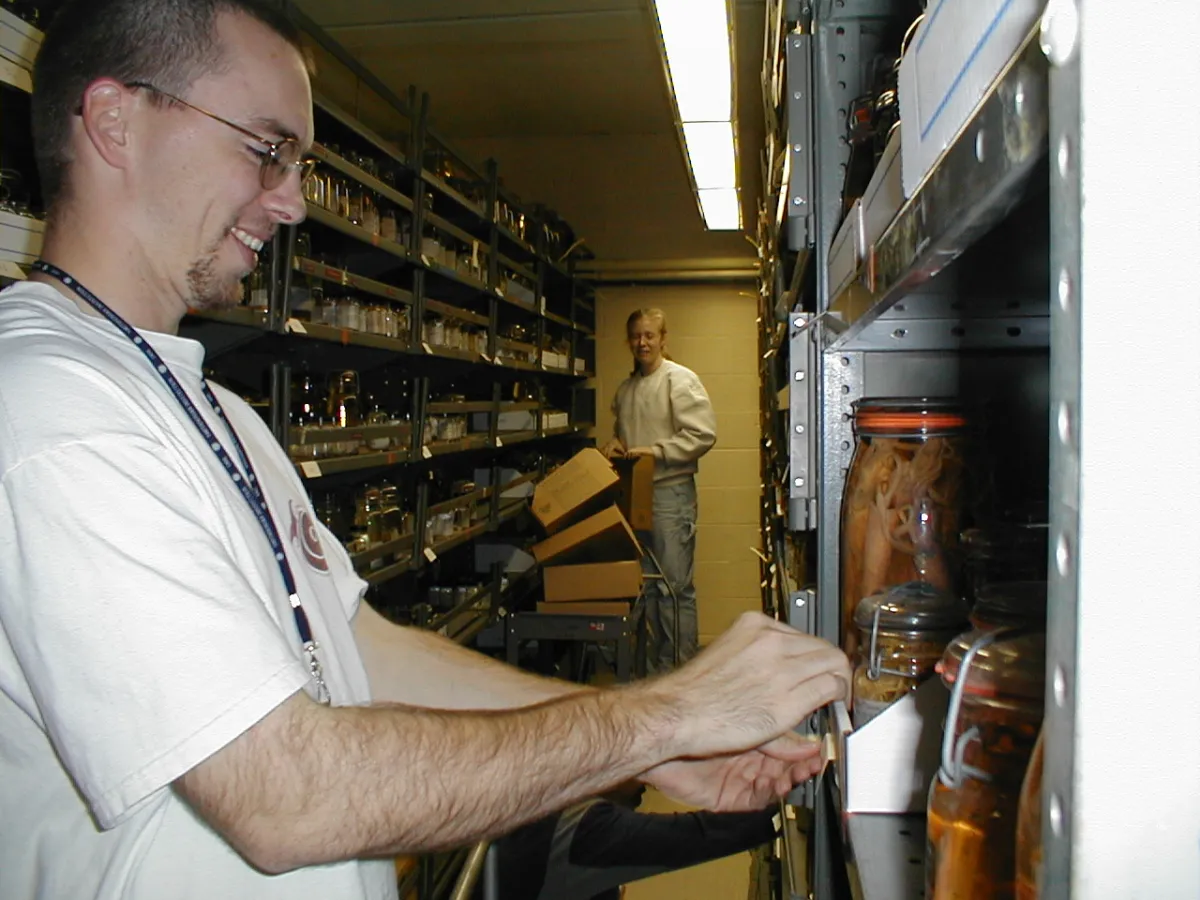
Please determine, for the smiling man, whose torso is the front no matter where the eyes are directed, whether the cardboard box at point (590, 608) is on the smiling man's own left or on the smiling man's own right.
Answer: on the smiling man's own left

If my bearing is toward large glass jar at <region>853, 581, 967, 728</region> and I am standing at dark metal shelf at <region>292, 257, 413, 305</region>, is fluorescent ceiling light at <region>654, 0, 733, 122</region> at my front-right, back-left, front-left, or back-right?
front-left

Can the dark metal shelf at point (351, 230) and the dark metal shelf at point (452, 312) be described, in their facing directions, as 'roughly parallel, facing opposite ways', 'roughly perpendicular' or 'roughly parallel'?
roughly parallel

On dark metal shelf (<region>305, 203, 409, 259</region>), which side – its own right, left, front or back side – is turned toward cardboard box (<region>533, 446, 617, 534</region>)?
left

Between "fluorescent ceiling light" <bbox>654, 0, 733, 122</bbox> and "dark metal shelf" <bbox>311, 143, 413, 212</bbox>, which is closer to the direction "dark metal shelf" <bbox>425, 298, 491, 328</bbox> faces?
the fluorescent ceiling light

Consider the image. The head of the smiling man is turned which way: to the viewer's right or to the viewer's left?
to the viewer's right

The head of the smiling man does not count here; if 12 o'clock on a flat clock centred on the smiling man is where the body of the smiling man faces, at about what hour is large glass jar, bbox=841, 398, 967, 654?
The large glass jar is roughly at 12 o'clock from the smiling man.

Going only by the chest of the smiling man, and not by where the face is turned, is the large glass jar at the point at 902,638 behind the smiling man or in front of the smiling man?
in front

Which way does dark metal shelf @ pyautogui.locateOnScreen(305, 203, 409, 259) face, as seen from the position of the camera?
facing the viewer and to the right of the viewer

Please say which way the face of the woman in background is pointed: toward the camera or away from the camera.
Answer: toward the camera

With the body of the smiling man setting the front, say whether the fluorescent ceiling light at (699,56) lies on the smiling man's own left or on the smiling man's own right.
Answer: on the smiling man's own left

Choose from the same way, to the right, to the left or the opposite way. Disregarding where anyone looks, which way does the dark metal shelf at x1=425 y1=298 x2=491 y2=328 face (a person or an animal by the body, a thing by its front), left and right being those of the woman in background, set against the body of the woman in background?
to the left

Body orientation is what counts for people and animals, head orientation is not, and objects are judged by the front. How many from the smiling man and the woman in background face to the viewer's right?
1

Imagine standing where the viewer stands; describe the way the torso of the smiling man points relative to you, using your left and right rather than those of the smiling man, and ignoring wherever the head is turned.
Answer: facing to the right of the viewer
